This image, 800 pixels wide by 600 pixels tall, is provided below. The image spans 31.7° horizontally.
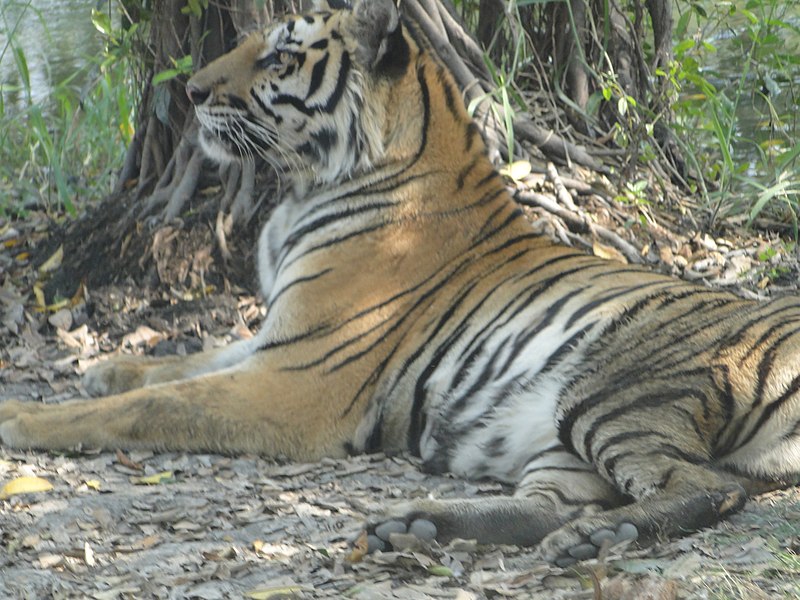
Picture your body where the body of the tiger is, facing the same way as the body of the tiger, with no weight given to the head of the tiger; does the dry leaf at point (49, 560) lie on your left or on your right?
on your left

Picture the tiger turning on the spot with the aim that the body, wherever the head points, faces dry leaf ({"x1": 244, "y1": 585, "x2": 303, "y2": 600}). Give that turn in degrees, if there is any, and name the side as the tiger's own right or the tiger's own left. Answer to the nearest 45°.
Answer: approximately 90° to the tiger's own left

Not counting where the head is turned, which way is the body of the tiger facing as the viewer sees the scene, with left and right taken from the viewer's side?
facing to the left of the viewer

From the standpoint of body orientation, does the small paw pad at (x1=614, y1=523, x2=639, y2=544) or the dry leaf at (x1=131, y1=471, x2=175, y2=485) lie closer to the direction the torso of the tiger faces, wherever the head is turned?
the dry leaf

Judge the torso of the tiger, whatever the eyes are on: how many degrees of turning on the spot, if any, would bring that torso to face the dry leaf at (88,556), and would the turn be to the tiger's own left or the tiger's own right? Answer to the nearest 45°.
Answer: approximately 45° to the tiger's own left

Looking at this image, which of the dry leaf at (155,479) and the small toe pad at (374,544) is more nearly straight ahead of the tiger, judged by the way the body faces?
the dry leaf

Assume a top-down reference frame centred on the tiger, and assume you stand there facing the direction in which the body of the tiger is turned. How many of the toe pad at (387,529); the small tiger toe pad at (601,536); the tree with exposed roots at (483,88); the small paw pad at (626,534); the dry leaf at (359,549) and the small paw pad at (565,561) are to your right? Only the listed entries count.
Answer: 1

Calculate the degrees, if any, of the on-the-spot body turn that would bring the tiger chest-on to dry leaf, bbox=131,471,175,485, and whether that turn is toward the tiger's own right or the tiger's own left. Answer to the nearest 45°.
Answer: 0° — it already faces it

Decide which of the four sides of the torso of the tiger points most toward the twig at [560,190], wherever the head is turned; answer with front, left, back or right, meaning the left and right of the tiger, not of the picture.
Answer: right

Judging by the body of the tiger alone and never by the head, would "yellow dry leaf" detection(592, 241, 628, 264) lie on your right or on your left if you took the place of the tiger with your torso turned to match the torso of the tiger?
on your right

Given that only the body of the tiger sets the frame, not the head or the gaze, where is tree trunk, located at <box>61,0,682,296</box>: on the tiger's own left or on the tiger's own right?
on the tiger's own right

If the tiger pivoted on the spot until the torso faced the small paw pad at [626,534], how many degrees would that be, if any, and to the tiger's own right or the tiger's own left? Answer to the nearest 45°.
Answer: approximately 90° to the tiger's own left

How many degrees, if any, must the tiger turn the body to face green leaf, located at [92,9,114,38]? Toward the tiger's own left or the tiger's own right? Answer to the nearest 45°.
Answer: approximately 45° to the tiger's own right

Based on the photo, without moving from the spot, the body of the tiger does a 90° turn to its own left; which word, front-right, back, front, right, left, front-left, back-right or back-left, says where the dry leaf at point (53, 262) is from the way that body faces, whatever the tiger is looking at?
back-right

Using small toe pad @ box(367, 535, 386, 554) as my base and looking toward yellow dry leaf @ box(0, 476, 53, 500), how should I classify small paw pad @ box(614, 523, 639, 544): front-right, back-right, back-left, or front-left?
back-right
